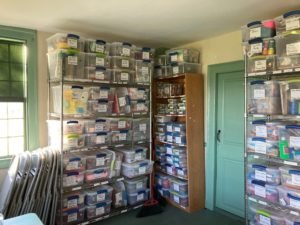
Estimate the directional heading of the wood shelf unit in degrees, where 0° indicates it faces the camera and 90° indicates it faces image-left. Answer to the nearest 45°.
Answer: approximately 45°

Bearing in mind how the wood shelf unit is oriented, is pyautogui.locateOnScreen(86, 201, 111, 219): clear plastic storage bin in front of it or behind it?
in front

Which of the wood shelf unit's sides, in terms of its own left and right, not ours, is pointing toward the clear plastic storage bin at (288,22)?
left

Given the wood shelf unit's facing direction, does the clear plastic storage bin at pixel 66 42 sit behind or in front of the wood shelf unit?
in front

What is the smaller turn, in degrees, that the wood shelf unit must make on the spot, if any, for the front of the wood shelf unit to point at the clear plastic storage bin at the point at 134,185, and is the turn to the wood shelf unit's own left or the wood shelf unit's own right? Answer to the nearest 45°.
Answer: approximately 45° to the wood shelf unit's own right
